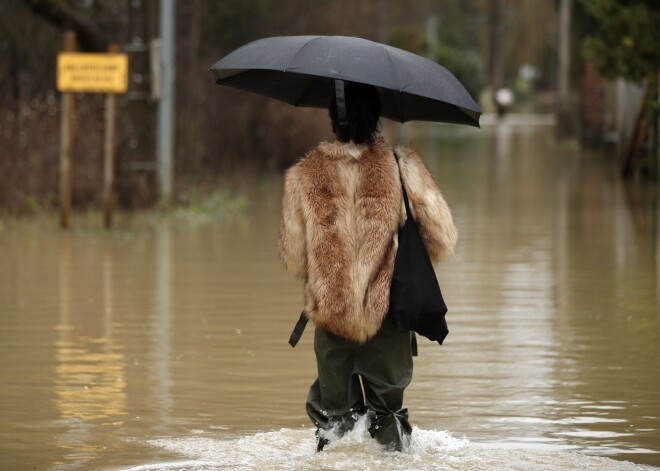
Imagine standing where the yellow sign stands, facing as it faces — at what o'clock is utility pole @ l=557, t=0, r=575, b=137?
The utility pole is roughly at 7 o'clock from the yellow sign.

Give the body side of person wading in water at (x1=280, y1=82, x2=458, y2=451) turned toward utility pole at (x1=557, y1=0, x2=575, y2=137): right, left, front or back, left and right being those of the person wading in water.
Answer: front

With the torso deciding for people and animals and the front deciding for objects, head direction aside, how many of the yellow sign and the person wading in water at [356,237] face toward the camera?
1

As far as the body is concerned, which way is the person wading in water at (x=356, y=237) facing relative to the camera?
away from the camera

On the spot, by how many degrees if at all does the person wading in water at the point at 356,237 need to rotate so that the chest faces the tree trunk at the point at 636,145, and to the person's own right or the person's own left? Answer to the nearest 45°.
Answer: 0° — they already face it

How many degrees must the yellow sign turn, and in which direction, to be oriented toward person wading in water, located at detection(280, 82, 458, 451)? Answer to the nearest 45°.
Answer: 0° — it already faces them

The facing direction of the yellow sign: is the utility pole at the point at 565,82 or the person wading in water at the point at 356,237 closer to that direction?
the person wading in water

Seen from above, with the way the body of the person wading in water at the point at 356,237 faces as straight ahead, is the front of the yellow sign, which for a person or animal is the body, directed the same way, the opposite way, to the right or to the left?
the opposite way

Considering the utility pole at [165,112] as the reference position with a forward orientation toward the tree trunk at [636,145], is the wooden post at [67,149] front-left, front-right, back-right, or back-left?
back-right

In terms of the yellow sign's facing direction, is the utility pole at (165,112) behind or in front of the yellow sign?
behind

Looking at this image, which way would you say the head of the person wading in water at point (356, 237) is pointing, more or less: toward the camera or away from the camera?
away from the camera
